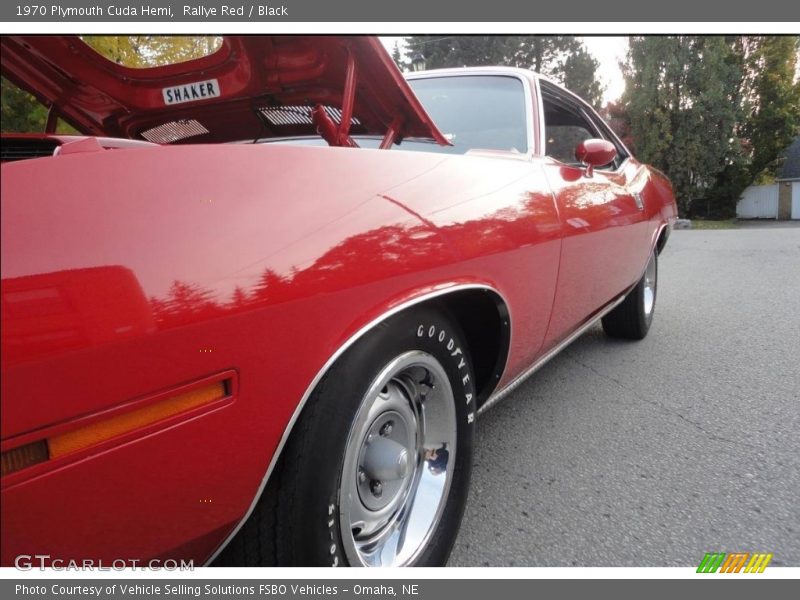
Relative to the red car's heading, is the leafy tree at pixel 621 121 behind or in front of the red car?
behind

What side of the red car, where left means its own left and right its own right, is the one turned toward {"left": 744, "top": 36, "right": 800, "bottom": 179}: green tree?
back

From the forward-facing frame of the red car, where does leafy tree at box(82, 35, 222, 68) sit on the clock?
The leafy tree is roughly at 4 o'clock from the red car.

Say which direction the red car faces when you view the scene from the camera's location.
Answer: facing the viewer and to the left of the viewer

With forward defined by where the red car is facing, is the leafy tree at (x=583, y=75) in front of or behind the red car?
behind

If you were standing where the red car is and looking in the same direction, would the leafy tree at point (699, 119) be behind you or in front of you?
behind

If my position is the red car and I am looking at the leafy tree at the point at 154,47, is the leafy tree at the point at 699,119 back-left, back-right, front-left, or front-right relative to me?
front-right
